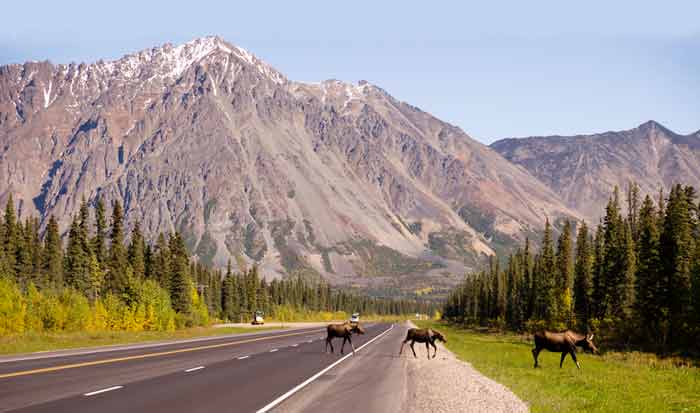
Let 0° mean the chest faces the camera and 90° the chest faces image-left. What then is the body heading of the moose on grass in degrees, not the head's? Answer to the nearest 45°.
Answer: approximately 270°
